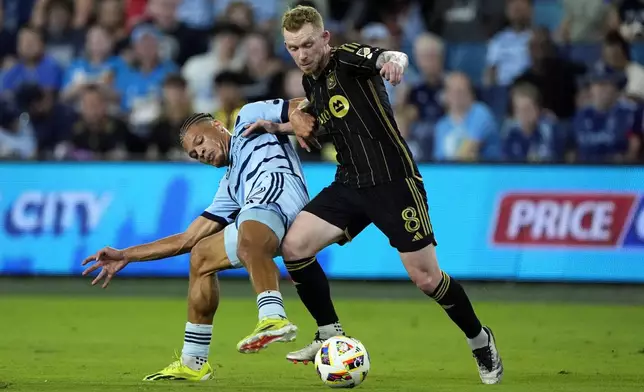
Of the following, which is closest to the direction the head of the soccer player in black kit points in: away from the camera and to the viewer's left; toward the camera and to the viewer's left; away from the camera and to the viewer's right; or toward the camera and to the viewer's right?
toward the camera and to the viewer's left

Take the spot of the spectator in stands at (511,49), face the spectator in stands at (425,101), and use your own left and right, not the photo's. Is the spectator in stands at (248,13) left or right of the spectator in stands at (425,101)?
right

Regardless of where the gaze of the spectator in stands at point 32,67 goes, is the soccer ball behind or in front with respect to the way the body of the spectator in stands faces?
in front

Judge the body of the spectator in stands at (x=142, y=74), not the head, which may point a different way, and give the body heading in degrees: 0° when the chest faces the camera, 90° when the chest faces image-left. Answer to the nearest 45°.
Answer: approximately 0°

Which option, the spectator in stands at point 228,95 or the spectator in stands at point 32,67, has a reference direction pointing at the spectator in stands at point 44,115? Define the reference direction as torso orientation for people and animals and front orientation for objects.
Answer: the spectator in stands at point 32,67

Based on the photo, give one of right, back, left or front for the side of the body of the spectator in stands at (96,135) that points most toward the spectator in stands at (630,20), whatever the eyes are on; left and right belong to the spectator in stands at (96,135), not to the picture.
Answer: left

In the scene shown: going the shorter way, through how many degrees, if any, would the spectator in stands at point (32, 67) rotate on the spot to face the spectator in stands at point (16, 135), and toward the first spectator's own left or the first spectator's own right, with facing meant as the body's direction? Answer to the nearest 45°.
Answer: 0° — they already face them

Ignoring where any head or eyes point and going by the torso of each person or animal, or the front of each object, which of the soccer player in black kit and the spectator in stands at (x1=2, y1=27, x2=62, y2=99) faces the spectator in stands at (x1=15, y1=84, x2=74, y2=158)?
the spectator in stands at (x1=2, y1=27, x2=62, y2=99)

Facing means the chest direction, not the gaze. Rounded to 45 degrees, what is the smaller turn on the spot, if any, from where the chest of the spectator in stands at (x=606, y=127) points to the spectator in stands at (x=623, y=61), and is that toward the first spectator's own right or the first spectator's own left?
approximately 180°
